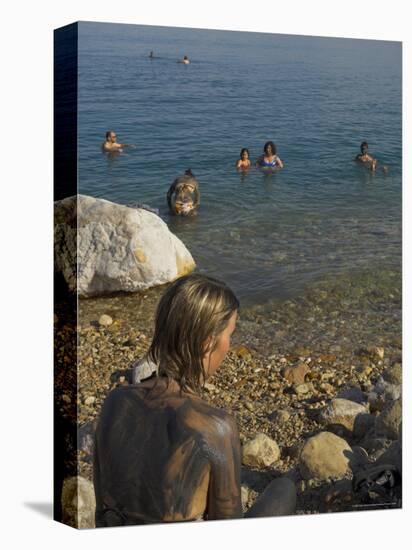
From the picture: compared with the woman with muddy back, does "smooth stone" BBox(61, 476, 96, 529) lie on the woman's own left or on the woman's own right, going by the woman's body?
on the woman's own left

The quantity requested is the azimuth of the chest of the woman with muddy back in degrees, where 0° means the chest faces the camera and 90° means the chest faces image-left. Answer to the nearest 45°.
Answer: approximately 225°

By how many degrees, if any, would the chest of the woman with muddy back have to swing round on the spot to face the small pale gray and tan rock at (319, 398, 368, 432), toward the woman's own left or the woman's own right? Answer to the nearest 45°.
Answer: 0° — they already face it

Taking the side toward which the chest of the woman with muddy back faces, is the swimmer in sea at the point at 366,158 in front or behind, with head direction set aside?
in front

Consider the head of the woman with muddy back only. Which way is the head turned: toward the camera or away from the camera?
away from the camera

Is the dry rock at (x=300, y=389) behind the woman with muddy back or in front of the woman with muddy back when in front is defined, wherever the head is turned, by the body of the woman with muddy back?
in front
